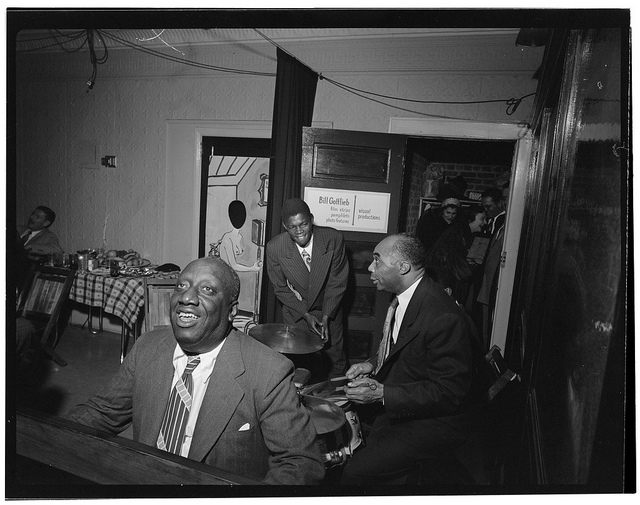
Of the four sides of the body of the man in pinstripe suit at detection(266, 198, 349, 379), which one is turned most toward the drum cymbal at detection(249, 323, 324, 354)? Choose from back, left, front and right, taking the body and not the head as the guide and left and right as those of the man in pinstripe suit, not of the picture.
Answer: front

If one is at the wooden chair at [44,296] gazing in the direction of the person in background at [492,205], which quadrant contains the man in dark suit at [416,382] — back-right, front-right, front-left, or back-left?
front-right

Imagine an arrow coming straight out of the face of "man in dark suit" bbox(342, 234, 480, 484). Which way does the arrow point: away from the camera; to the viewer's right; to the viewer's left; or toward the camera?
to the viewer's left

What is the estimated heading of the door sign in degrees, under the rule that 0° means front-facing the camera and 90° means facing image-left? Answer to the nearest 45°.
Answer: approximately 0°

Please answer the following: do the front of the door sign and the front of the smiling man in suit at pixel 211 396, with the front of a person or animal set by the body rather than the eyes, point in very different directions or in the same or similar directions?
same or similar directions

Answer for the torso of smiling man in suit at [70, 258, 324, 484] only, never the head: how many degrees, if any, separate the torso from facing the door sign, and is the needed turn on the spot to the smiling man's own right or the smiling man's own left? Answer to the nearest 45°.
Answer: approximately 180°

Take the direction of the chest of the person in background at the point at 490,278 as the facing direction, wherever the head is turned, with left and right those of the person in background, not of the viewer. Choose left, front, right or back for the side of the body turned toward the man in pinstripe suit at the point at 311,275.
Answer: front

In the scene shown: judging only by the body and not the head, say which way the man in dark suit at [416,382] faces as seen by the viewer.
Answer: to the viewer's left

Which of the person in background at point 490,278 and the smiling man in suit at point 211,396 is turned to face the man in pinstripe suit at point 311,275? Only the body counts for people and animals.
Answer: the person in background

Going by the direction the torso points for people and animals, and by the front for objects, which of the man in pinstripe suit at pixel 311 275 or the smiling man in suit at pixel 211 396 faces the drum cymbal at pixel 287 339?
the man in pinstripe suit

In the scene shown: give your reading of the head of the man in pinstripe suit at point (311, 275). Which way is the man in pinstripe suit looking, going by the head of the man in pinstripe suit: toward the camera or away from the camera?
toward the camera

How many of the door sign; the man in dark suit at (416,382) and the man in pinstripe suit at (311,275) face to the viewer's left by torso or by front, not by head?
1

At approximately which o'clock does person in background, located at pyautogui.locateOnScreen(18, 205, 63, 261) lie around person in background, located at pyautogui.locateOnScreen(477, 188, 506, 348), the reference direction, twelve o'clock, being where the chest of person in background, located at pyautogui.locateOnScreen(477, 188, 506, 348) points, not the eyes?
person in background, located at pyautogui.locateOnScreen(18, 205, 63, 261) is roughly at 1 o'clock from person in background, located at pyautogui.locateOnScreen(477, 188, 506, 348).

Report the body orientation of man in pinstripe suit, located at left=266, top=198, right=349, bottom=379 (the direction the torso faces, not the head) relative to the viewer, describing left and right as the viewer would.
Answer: facing the viewer
